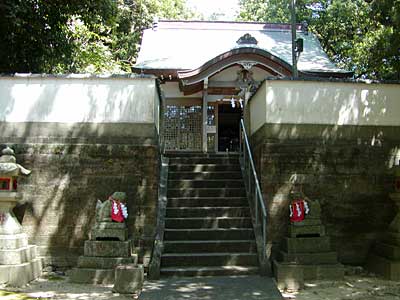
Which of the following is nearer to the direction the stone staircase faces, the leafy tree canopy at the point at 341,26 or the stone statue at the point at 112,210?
the stone statue

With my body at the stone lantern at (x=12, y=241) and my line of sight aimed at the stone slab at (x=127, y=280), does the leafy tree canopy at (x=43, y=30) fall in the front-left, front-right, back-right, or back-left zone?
back-left

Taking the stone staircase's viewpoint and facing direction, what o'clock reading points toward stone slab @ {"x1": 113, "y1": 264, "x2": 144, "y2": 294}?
The stone slab is roughly at 1 o'clock from the stone staircase.

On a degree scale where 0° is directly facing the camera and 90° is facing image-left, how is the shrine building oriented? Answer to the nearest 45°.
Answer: approximately 0°

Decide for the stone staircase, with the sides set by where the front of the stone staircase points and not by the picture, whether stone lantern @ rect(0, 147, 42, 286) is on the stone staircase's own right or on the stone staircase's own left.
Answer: on the stone staircase's own right

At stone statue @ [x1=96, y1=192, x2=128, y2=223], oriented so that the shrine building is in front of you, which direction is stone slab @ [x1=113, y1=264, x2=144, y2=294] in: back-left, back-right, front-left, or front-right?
back-right
